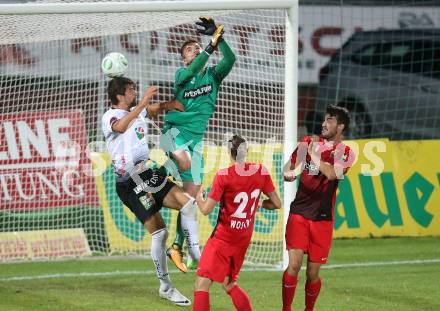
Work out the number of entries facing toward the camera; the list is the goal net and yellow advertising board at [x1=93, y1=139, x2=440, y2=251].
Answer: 2

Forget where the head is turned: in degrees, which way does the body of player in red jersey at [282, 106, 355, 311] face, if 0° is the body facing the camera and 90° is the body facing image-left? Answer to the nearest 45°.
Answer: approximately 45°

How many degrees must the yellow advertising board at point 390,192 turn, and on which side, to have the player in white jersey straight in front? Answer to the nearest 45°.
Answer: approximately 45° to its right

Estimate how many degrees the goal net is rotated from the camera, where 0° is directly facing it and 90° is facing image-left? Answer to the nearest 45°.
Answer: approximately 0°

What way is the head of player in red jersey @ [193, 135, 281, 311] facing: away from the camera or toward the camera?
away from the camera

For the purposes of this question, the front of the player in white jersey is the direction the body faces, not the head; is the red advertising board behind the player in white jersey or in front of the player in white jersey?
behind
